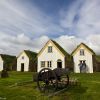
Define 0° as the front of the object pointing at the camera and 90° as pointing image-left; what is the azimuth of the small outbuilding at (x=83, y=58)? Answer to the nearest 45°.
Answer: approximately 0°
